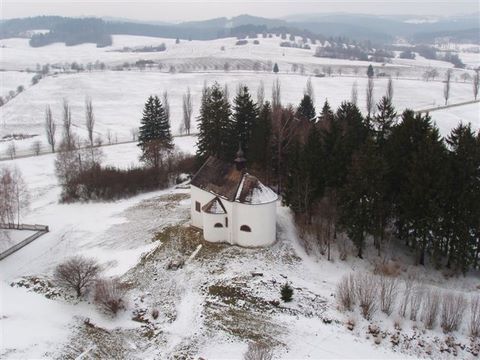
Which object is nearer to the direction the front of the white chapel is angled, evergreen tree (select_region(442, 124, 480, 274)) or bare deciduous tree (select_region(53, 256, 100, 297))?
the bare deciduous tree

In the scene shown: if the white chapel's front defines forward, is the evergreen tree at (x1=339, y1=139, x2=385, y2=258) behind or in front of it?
behind

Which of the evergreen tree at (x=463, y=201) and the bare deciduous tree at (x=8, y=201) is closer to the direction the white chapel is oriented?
the bare deciduous tree
